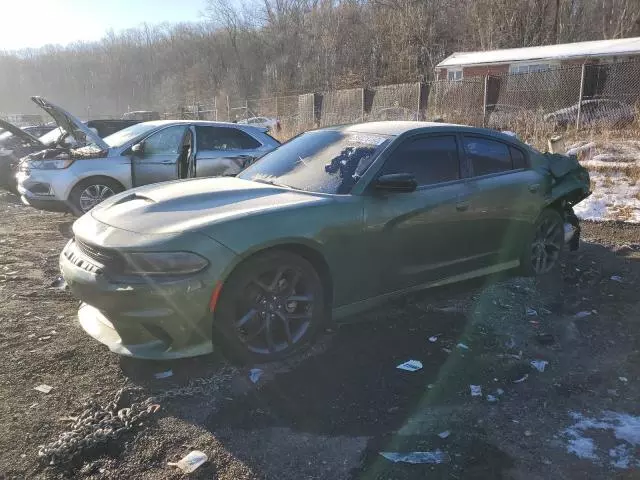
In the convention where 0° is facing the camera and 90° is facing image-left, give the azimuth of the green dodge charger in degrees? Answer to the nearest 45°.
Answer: approximately 45°

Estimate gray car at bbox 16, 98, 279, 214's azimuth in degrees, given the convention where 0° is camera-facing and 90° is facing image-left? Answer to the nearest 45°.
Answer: approximately 45°

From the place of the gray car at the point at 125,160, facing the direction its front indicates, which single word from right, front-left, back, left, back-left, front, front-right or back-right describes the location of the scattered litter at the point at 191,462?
front-left

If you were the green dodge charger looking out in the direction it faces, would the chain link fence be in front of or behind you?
behind

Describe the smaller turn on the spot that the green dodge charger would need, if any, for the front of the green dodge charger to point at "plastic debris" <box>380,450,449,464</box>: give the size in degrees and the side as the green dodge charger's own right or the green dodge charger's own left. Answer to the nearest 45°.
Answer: approximately 90° to the green dodge charger's own left

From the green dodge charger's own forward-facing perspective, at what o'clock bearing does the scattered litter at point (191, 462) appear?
The scattered litter is roughly at 11 o'clock from the green dodge charger.

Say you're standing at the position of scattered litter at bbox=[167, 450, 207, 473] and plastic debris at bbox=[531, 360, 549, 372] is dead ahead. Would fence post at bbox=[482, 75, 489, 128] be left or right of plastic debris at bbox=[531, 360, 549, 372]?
left

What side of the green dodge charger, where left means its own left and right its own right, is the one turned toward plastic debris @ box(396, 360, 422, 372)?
left

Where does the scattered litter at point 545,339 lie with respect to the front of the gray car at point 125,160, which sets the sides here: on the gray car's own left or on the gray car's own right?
on the gray car's own left

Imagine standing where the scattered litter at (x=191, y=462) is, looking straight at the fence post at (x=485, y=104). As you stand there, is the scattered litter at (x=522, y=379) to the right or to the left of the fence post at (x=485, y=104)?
right
